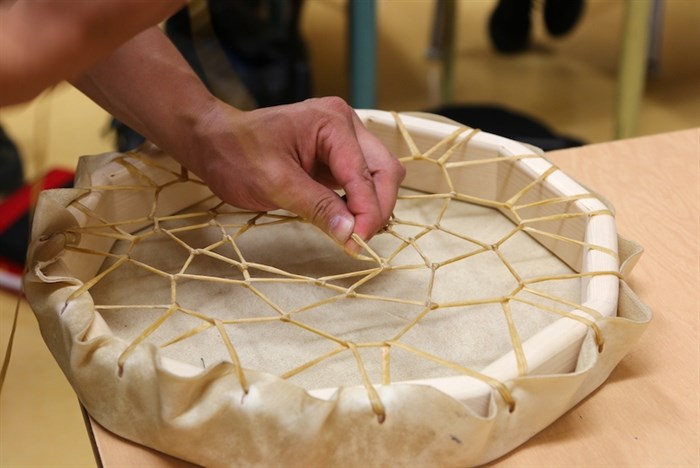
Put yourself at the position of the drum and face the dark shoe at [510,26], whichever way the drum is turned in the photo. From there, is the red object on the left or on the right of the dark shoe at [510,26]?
left

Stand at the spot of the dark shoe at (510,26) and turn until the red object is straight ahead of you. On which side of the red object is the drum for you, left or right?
left
